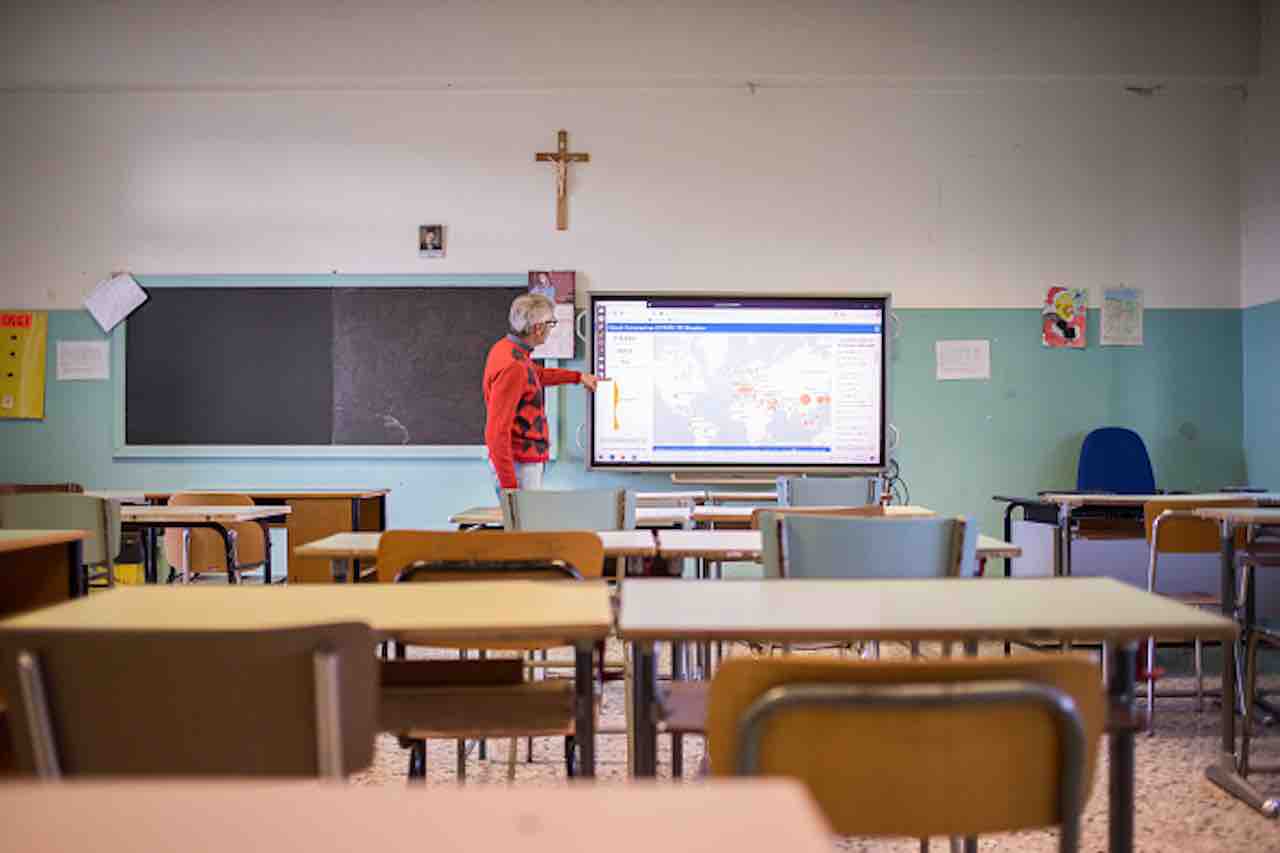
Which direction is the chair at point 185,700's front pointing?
away from the camera

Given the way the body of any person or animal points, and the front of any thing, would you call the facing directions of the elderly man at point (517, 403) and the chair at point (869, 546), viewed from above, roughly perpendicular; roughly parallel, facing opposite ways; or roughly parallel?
roughly perpendicular

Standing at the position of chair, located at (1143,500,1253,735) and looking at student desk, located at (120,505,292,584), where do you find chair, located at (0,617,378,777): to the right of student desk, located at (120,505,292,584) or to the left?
left

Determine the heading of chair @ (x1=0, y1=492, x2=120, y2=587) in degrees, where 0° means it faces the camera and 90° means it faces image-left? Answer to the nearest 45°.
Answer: approximately 180°

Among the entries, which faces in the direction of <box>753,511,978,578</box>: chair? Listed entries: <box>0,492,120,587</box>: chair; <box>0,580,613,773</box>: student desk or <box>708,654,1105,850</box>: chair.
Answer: <box>708,654,1105,850</box>: chair

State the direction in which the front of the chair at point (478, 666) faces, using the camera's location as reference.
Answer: facing away from the viewer

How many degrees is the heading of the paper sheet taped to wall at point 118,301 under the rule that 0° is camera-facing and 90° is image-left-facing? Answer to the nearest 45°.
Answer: approximately 0°

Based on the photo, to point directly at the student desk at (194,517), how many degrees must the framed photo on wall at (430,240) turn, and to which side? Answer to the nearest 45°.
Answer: approximately 45° to its right

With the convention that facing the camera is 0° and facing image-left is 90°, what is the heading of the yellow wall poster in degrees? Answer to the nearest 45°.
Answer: approximately 0°

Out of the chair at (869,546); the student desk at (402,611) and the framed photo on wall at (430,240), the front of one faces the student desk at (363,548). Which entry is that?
the framed photo on wall

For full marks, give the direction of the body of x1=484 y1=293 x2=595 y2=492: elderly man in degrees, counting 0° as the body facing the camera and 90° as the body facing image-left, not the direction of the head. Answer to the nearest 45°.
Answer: approximately 270°
